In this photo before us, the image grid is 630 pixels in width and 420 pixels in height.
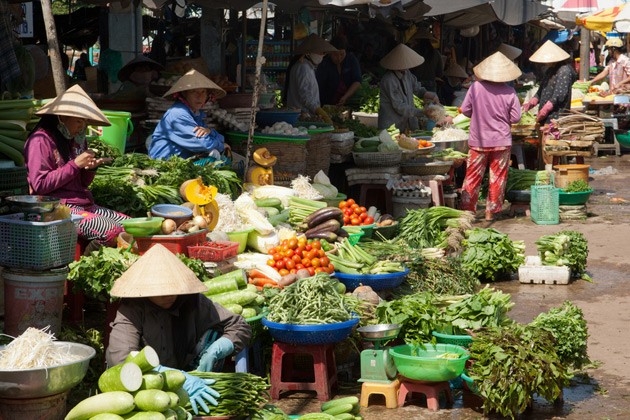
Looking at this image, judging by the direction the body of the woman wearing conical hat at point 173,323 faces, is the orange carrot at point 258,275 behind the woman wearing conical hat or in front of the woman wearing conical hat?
behind

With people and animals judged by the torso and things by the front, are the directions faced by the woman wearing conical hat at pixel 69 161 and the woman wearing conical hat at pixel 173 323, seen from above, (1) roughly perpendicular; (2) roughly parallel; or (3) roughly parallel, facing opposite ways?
roughly perpendicular

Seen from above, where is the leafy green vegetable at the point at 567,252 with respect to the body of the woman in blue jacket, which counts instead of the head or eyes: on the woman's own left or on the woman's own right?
on the woman's own left

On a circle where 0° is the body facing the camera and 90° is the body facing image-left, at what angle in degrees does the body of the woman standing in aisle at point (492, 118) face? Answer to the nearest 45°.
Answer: approximately 180°

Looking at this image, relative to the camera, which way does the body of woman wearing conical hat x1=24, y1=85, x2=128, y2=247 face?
to the viewer's right

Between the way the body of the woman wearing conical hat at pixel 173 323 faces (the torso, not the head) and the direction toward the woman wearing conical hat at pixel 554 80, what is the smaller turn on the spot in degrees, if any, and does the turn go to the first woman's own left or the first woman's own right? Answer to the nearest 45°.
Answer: approximately 135° to the first woman's own left

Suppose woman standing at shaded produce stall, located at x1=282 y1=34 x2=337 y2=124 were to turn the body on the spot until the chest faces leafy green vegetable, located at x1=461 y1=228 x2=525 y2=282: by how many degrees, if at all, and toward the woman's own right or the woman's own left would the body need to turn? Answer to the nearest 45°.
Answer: approximately 45° to the woman's own right

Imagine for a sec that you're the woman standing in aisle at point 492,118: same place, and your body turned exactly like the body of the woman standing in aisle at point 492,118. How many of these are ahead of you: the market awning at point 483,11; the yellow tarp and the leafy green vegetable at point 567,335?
2

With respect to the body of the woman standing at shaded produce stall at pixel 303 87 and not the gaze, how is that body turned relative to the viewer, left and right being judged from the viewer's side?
facing to the right of the viewer
